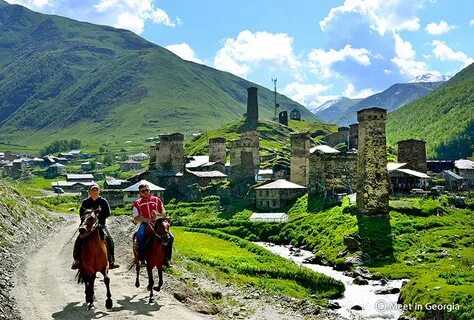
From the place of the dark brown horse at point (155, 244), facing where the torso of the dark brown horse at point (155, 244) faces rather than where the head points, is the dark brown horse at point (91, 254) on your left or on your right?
on your right

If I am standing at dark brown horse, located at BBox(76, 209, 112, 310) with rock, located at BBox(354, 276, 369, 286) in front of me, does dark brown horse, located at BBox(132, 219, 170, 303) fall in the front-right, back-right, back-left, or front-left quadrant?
front-right

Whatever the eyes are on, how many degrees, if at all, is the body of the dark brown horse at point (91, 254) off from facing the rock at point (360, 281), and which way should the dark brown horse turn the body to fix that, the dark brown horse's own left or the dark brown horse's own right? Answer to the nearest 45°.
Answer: approximately 135° to the dark brown horse's own left

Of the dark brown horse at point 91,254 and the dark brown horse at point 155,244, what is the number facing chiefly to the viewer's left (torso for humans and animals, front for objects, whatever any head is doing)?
0

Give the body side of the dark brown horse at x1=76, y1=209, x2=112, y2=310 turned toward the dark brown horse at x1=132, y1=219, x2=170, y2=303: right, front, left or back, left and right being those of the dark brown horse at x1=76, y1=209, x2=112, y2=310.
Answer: left

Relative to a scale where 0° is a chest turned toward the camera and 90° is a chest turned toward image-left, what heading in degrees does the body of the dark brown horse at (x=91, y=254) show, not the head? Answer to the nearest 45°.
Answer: approximately 0°

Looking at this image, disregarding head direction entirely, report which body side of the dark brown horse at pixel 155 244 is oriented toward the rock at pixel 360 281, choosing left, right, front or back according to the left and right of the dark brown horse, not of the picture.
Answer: left

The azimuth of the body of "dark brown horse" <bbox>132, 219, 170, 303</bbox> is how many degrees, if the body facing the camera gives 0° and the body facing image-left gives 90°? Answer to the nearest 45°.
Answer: approximately 315°
